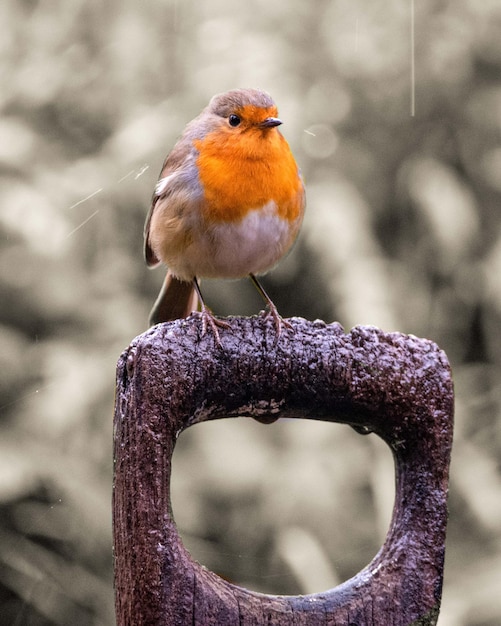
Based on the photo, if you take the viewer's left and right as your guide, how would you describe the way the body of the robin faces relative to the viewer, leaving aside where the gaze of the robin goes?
facing the viewer and to the right of the viewer
